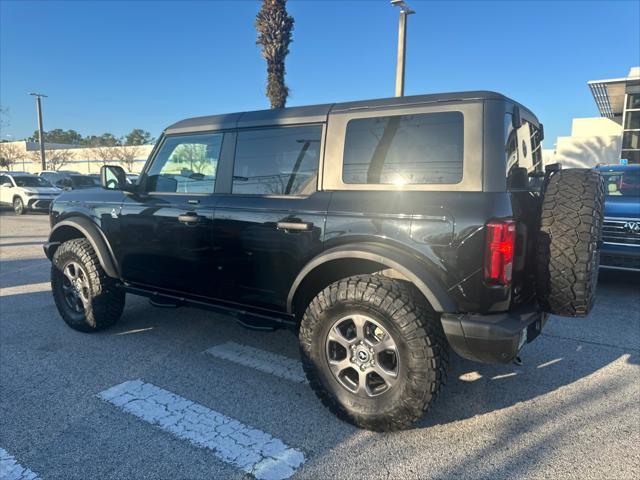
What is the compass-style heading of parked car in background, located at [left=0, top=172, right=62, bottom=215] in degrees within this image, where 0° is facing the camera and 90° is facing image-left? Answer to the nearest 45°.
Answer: approximately 315°

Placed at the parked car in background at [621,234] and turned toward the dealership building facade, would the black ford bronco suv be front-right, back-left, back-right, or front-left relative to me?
back-left

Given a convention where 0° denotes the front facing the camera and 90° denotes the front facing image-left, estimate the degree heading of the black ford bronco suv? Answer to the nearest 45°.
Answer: approximately 135°

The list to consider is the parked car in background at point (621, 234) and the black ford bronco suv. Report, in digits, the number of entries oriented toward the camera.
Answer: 1

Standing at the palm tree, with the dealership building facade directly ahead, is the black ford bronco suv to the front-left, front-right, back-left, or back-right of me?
back-right

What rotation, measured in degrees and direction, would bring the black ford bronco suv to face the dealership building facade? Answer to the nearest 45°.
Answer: approximately 90° to its right

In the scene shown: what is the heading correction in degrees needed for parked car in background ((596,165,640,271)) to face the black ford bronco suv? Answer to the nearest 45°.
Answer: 0° — it already faces it

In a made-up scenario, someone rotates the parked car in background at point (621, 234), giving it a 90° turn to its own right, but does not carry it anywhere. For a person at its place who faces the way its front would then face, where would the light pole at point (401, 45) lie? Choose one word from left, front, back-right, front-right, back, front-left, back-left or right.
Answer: front-right
